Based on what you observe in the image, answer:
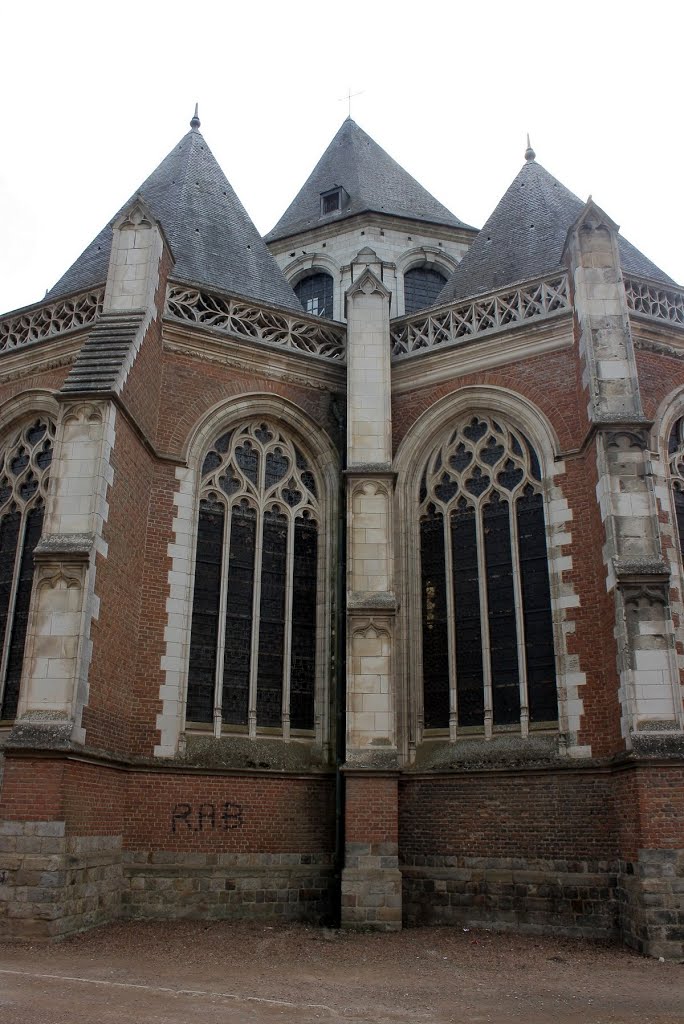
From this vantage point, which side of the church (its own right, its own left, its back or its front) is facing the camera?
back
